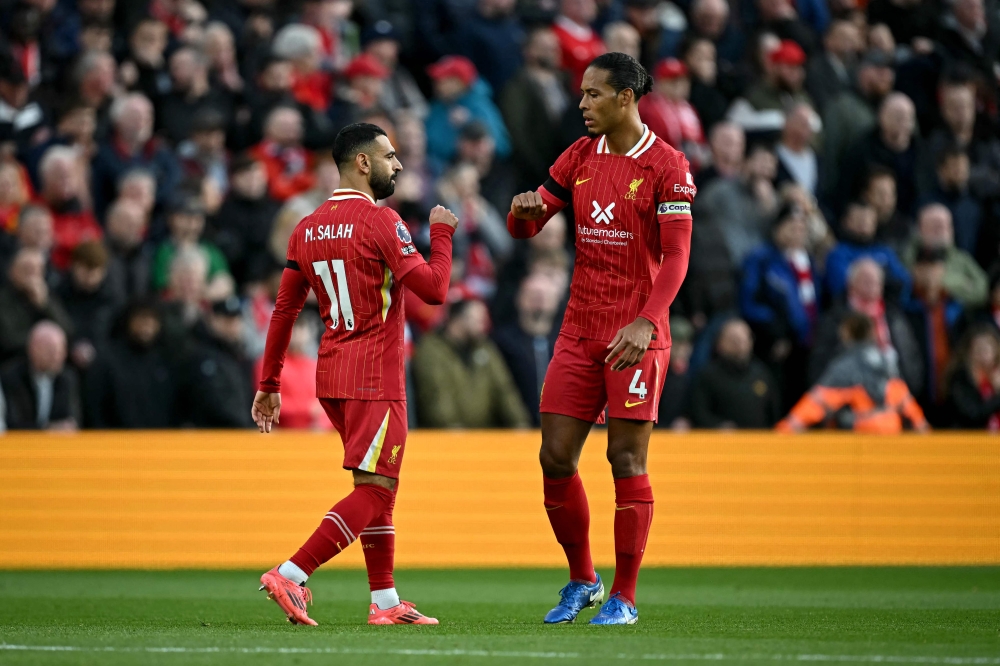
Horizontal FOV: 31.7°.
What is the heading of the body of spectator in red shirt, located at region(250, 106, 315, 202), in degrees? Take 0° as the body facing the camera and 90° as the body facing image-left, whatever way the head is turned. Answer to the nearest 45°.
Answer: approximately 0°

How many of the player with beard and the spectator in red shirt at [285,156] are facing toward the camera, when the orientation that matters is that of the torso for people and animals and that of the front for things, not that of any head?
1

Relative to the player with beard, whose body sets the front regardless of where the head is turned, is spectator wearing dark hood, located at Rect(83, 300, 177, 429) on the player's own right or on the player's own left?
on the player's own left

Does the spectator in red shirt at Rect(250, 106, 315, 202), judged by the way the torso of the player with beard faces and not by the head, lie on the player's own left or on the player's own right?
on the player's own left

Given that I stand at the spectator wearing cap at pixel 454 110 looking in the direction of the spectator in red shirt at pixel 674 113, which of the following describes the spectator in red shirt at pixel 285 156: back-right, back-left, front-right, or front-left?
back-right

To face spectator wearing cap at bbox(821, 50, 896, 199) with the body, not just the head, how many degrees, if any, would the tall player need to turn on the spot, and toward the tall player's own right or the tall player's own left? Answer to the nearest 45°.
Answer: approximately 135° to the tall player's own right

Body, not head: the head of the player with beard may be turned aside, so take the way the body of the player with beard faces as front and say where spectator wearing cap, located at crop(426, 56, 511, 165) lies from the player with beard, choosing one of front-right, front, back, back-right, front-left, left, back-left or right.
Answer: front-left

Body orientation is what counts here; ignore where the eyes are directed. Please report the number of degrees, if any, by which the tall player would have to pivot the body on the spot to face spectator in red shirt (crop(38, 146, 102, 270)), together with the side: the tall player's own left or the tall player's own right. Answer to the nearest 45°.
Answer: approximately 90° to the tall player's own right

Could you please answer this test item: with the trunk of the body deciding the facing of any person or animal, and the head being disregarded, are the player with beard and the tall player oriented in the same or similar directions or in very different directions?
very different directions

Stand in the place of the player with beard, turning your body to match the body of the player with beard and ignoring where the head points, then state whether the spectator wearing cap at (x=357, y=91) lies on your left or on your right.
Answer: on your left

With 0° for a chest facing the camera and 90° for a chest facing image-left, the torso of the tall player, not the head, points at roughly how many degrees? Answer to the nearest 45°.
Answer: approximately 45°

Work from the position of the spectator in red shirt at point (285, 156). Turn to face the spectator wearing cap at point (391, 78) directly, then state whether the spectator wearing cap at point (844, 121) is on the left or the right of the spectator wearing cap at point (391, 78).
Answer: right

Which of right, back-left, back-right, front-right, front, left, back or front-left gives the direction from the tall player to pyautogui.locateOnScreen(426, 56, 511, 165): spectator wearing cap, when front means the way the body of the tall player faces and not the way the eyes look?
back-right

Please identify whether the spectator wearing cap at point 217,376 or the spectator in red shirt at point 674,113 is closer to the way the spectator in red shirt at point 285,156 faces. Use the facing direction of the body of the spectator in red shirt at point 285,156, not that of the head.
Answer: the spectator wearing cap
